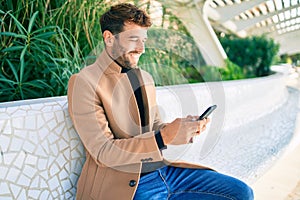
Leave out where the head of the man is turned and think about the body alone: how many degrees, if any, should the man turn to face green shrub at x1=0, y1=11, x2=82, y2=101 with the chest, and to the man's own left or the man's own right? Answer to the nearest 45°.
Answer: approximately 180°

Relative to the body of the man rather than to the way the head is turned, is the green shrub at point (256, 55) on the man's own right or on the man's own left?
on the man's own left

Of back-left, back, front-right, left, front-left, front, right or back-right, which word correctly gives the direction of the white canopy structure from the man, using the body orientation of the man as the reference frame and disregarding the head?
back-left

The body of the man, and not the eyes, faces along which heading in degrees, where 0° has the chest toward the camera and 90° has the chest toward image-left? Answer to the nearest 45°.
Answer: approximately 315°
